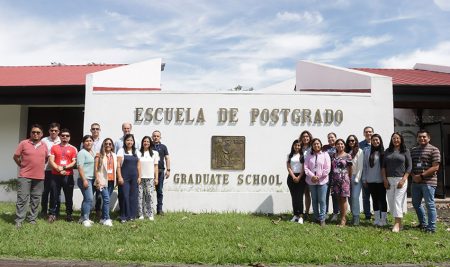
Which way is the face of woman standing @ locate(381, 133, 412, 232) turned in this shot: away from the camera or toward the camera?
toward the camera

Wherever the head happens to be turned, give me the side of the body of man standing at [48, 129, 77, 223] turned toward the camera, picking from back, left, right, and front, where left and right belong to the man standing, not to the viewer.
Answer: front

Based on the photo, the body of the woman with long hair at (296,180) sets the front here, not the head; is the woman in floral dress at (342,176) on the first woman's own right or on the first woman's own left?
on the first woman's own left

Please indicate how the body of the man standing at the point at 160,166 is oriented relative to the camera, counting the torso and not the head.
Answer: toward the camera

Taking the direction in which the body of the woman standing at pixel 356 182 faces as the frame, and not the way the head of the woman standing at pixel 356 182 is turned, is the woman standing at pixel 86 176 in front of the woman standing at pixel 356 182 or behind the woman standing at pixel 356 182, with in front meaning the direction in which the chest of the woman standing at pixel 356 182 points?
in front

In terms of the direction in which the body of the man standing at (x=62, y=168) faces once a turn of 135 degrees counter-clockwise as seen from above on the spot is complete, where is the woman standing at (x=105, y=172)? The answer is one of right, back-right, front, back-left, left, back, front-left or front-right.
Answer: right

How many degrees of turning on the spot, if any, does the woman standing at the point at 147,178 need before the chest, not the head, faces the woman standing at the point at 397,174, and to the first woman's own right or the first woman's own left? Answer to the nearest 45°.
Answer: approximately 90° to the first woman's own left

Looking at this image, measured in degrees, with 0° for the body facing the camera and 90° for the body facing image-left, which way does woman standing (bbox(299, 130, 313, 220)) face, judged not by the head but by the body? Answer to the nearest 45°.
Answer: approximately 0°

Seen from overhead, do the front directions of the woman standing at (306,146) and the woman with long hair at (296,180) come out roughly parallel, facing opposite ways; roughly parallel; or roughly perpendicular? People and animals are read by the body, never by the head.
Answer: roughly parallel

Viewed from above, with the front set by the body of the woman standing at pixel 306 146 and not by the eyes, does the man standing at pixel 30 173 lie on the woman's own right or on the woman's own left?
on the woman's own right

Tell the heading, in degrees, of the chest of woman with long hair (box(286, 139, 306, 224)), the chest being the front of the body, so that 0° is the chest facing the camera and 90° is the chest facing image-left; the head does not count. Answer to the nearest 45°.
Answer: approximately 0°
